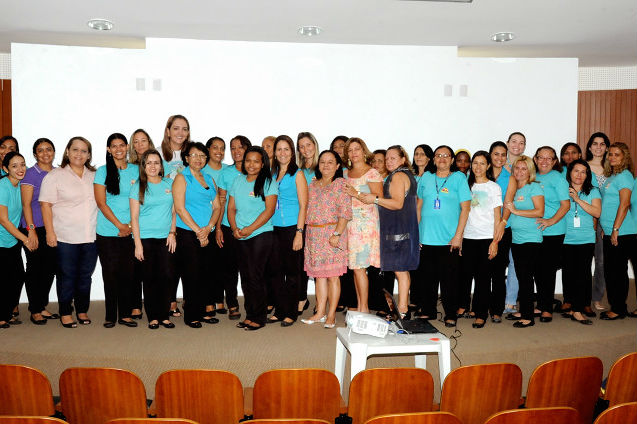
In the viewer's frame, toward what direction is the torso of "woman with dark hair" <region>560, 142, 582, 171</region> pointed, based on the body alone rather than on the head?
toward the camera

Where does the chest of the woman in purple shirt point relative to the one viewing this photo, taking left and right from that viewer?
facing the viewer and to the right of the viewer

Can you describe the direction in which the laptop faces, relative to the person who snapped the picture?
facing to the right of the viewer

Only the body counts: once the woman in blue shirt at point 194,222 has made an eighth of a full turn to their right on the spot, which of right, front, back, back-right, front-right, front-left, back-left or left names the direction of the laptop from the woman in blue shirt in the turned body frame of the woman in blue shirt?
front-left

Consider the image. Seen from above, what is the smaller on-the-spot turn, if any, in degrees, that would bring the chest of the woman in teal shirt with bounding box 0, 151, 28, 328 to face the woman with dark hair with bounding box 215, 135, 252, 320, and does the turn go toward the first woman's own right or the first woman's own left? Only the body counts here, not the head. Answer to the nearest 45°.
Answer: approximately 45° to the first woman's own left

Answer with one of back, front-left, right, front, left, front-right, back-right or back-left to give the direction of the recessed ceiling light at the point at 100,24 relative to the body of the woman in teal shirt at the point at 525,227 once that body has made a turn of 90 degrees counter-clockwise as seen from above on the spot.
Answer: back-right

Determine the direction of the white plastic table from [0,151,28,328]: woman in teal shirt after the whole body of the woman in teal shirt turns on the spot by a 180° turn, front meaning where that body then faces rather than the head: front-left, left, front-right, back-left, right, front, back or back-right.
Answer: back
